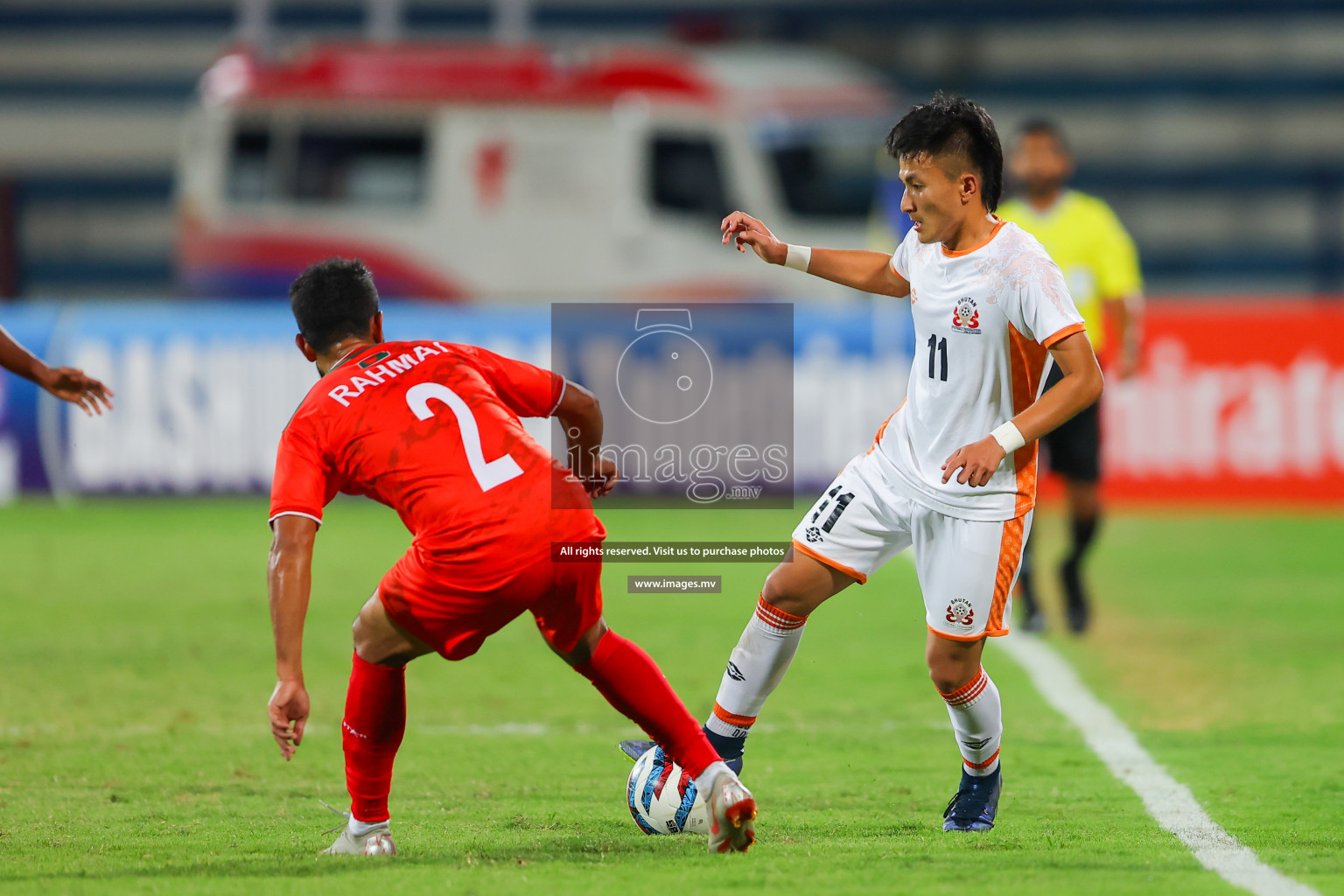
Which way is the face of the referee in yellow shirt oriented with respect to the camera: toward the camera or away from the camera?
toward the camera

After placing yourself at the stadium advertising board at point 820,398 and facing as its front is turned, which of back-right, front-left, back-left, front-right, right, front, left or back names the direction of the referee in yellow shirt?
front

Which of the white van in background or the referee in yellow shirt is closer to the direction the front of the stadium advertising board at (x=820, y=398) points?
the referee in yellow shirt

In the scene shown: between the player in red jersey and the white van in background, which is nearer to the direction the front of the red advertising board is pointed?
the player in red jersey

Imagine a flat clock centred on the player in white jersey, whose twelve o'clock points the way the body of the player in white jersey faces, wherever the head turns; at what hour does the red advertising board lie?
The red advertising board is roughly at 5 o'clock from the player in white jersey.

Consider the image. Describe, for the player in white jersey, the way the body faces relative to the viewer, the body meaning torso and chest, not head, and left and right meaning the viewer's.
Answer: facing the viewer and to the left of the viewer

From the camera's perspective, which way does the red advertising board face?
toward the camera

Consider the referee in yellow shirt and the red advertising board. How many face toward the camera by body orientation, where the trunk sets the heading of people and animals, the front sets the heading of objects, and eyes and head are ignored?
2

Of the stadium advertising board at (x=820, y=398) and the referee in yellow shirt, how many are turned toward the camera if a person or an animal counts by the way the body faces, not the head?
2

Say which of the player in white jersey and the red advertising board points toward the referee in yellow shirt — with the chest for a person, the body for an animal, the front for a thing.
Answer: the red advertising board

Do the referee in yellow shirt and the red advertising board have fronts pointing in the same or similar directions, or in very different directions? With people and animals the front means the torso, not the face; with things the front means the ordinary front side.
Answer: same or similar directions

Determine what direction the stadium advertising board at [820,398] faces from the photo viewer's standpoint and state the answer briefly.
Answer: facing the viewer

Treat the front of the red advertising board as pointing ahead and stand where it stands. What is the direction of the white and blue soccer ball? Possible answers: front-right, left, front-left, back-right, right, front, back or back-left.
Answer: front

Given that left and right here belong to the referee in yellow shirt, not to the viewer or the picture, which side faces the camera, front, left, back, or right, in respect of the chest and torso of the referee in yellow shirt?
front
